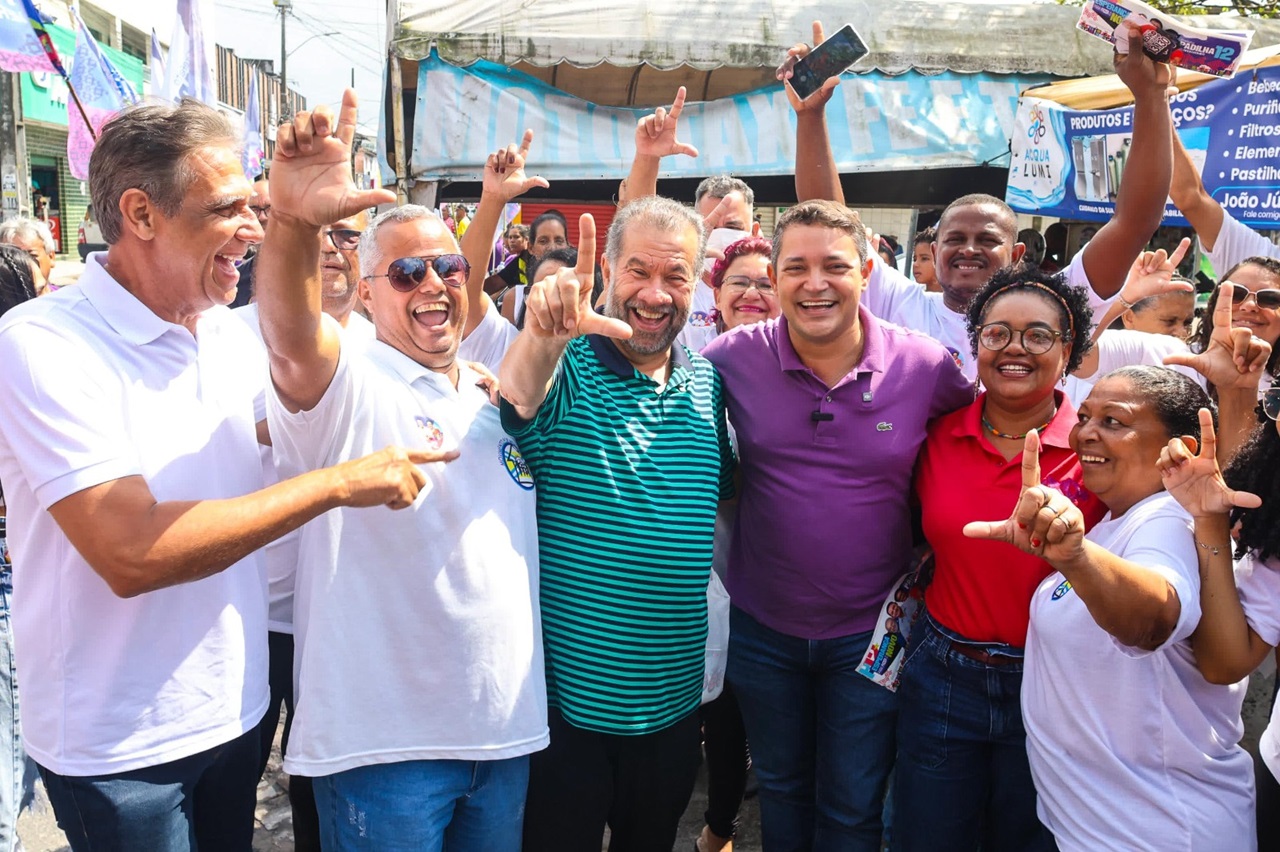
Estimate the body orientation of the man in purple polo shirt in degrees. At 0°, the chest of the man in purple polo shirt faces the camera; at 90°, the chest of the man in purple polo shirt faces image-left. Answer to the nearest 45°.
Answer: approximately 0°

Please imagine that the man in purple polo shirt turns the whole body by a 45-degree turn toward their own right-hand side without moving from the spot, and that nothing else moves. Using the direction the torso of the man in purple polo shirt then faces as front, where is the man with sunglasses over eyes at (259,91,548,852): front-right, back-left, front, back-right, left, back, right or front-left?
front

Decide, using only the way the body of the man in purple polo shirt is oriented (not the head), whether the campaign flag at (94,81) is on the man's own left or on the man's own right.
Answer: on the man's own right

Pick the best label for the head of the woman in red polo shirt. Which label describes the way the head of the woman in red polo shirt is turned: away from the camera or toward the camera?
toward the camera

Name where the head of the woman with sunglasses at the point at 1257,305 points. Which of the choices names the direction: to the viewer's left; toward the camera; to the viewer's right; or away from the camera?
toward the camera

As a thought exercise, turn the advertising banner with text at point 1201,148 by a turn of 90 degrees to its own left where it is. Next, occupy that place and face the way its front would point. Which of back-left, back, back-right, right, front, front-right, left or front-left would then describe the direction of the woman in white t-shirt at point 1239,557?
right

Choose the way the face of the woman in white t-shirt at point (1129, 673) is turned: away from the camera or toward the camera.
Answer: toward the camera

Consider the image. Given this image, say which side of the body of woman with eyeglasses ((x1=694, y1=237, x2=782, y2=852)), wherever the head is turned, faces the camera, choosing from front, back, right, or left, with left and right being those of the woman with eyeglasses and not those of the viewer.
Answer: front

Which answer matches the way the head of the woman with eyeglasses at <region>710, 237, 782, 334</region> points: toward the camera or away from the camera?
toward the camera

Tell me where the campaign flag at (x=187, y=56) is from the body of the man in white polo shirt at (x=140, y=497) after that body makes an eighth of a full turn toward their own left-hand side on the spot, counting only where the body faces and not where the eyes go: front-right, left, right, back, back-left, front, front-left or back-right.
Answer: left

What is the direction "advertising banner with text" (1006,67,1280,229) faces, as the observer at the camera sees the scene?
facing the viewer
